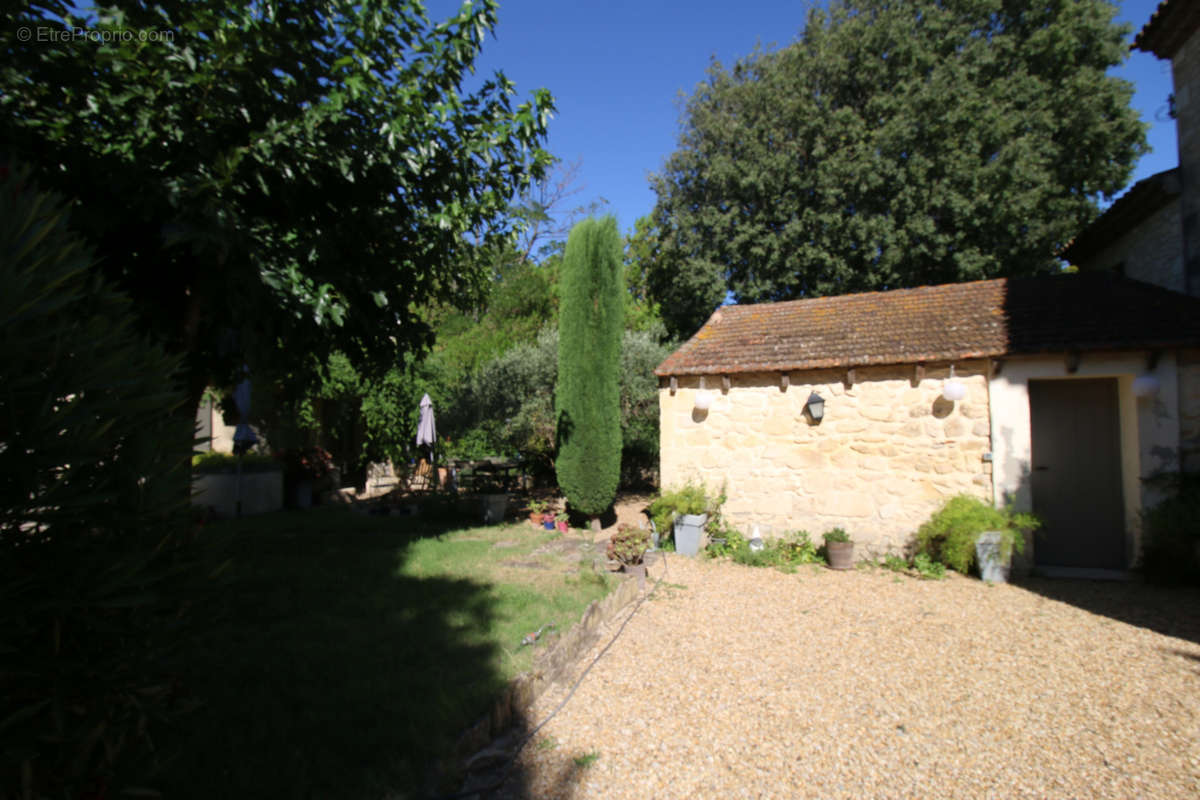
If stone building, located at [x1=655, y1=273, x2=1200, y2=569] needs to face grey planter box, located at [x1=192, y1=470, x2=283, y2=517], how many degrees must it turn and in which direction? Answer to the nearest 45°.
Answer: approximately 90° to its right

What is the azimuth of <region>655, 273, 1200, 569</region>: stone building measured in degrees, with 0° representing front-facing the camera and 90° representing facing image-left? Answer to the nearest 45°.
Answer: approximately 0°

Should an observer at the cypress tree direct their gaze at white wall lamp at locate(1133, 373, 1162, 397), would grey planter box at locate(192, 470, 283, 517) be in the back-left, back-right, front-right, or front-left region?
back-right

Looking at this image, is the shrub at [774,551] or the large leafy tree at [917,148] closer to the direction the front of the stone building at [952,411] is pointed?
the shrub

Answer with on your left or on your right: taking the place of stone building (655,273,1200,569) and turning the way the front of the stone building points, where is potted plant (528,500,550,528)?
on your right

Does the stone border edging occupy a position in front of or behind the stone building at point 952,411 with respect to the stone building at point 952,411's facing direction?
in front

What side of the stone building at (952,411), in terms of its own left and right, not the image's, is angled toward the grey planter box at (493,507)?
right

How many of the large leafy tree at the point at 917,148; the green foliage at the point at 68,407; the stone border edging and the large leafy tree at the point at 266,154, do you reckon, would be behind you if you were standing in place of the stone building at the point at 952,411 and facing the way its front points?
1

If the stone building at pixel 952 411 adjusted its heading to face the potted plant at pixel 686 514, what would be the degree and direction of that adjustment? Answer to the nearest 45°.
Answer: approximately 90° to its right

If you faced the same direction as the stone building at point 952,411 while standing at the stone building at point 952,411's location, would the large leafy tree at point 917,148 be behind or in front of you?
behind

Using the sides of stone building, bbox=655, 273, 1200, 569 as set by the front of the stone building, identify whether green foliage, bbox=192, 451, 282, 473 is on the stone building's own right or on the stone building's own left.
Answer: on the stone building's own right
